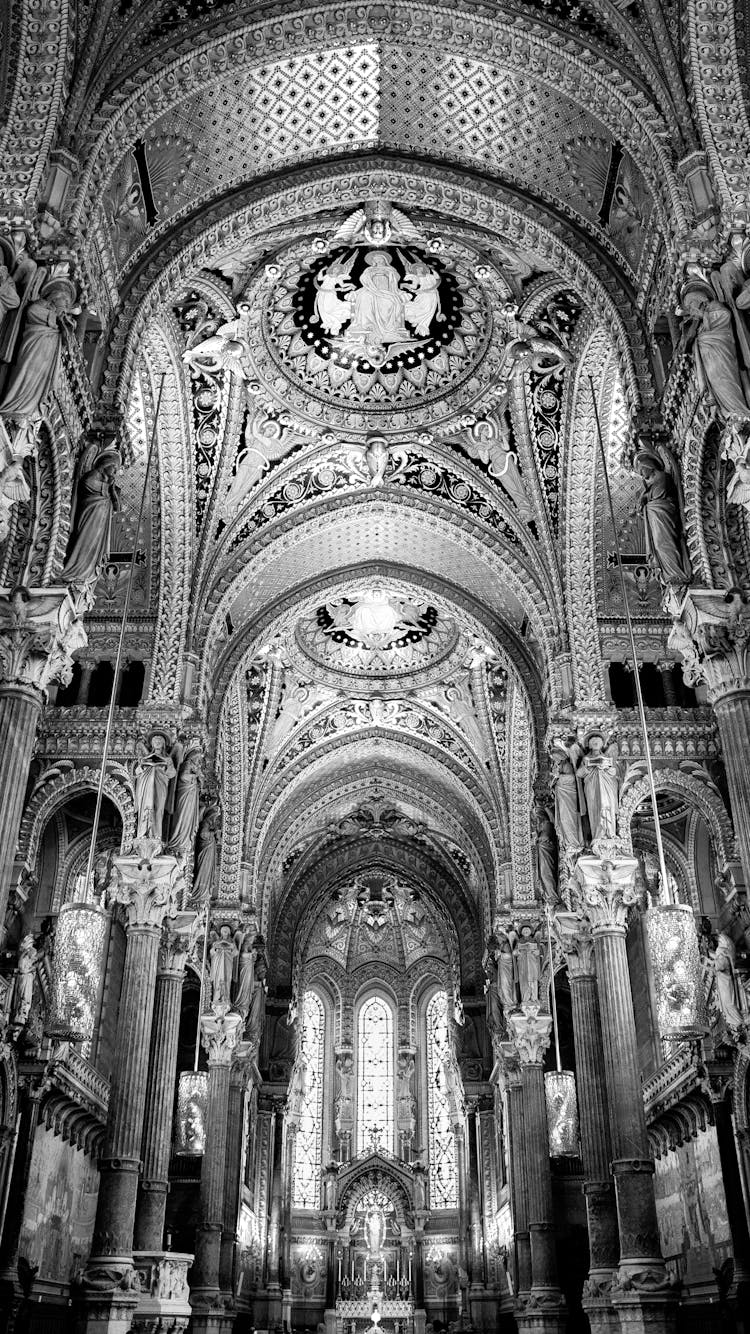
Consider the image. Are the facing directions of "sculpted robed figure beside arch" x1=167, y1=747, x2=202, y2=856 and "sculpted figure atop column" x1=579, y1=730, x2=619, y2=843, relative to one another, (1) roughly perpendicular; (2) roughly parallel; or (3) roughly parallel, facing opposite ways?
roughly perpendicular

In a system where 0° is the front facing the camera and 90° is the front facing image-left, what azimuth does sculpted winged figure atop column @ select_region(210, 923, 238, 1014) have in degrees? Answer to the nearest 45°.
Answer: approximately 0°

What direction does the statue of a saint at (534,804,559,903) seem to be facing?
to the viewer's left

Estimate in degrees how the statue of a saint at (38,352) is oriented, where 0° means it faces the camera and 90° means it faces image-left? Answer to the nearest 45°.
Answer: approximately 315°

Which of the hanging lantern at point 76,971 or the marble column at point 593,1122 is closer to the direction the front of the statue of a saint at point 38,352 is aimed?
the marble column

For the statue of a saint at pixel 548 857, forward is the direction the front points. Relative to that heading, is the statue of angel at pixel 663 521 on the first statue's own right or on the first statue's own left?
on the first statue's own left
